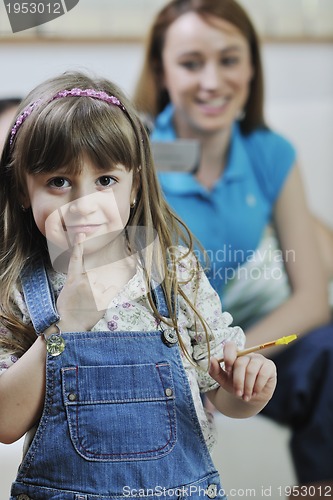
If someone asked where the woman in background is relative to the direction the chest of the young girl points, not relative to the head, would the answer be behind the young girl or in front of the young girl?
behind

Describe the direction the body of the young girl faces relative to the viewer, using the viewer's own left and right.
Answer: facing the viewer
